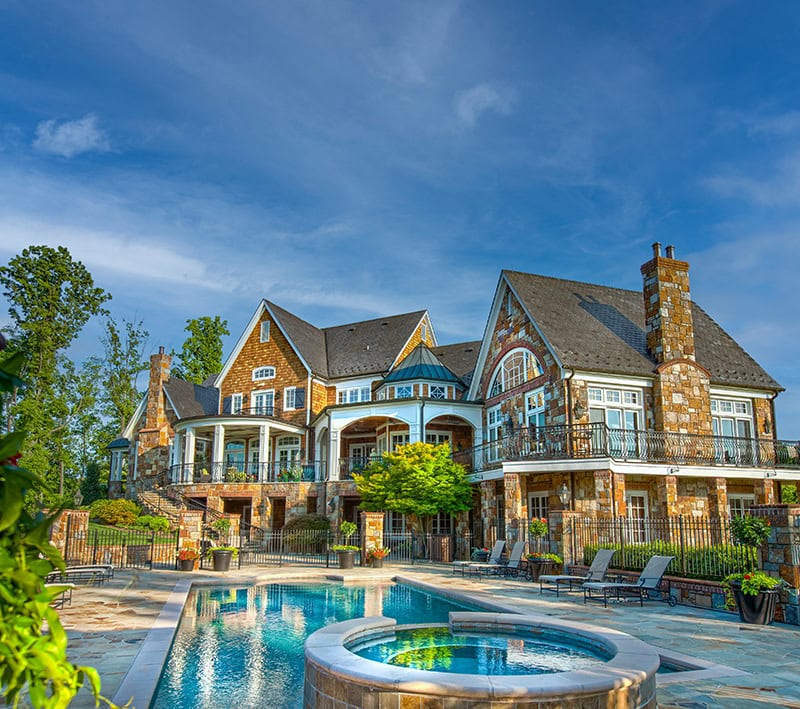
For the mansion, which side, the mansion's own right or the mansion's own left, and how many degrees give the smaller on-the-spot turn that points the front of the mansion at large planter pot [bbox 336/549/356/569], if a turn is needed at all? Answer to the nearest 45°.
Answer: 0° — it already faces it

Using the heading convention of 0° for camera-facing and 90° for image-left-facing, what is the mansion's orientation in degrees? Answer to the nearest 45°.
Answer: approximately 45°

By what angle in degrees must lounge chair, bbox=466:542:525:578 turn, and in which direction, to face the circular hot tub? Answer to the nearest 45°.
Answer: approximately 90° to its left

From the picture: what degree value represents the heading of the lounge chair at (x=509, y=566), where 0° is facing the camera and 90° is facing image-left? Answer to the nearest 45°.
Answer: approximately 90°

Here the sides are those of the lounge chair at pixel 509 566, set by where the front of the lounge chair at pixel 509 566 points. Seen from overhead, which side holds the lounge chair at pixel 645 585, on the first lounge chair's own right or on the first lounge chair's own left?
on the first lounge chair's own left
